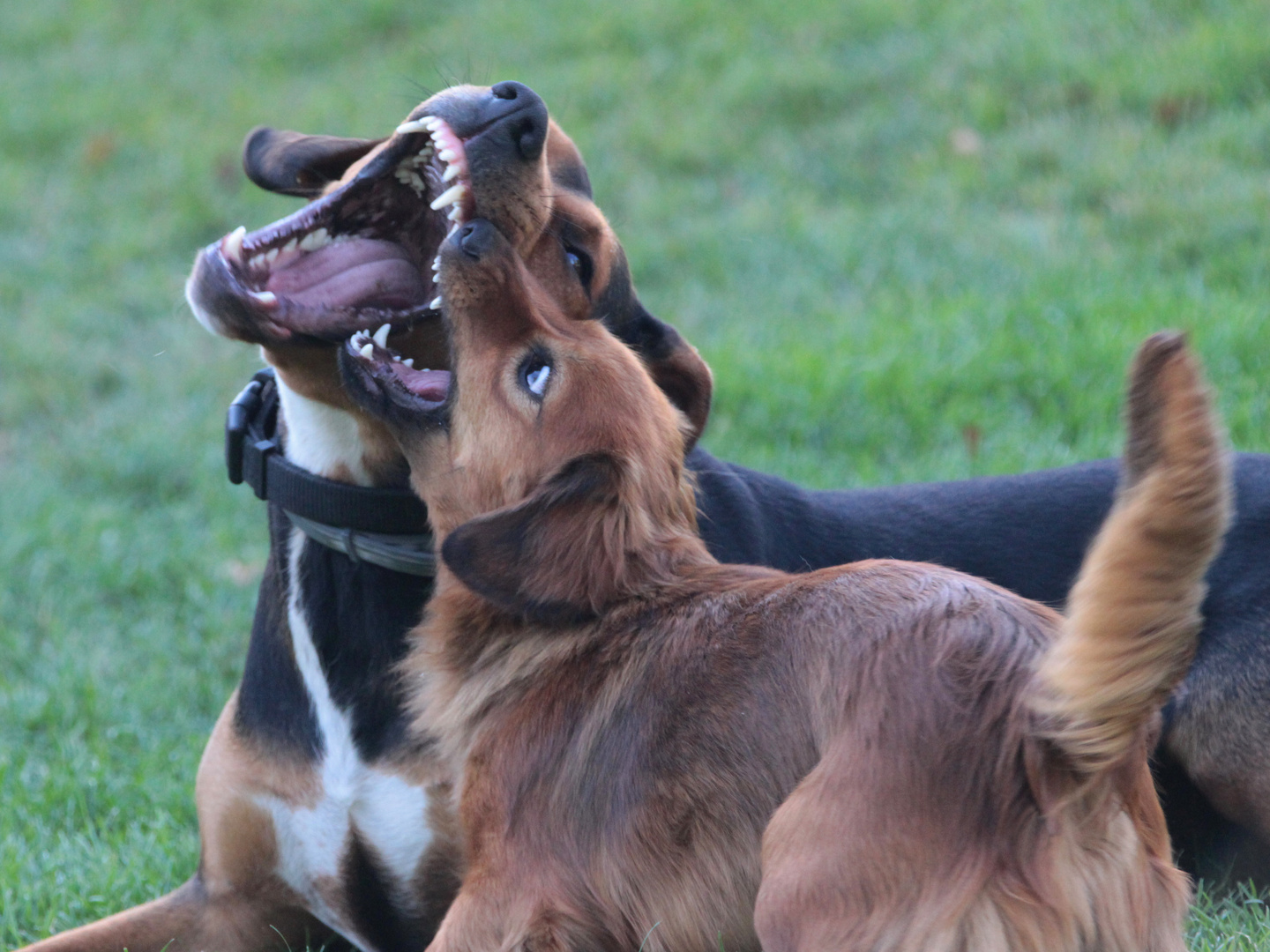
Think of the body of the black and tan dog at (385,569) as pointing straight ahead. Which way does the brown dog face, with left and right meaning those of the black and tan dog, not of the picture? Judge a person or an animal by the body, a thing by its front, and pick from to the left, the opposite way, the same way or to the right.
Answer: to the right

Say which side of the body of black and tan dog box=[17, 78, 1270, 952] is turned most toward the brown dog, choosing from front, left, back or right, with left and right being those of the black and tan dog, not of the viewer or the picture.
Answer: left

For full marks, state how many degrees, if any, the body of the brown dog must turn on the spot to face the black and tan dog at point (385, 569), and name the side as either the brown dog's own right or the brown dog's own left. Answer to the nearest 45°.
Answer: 0° — it already faces it

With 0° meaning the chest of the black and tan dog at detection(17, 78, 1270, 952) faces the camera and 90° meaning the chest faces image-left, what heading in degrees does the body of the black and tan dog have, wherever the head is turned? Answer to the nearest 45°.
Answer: approximately 45°

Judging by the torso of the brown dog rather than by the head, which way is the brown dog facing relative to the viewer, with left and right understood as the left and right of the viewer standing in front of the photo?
facing away from the viewer and to the left of the viewer
